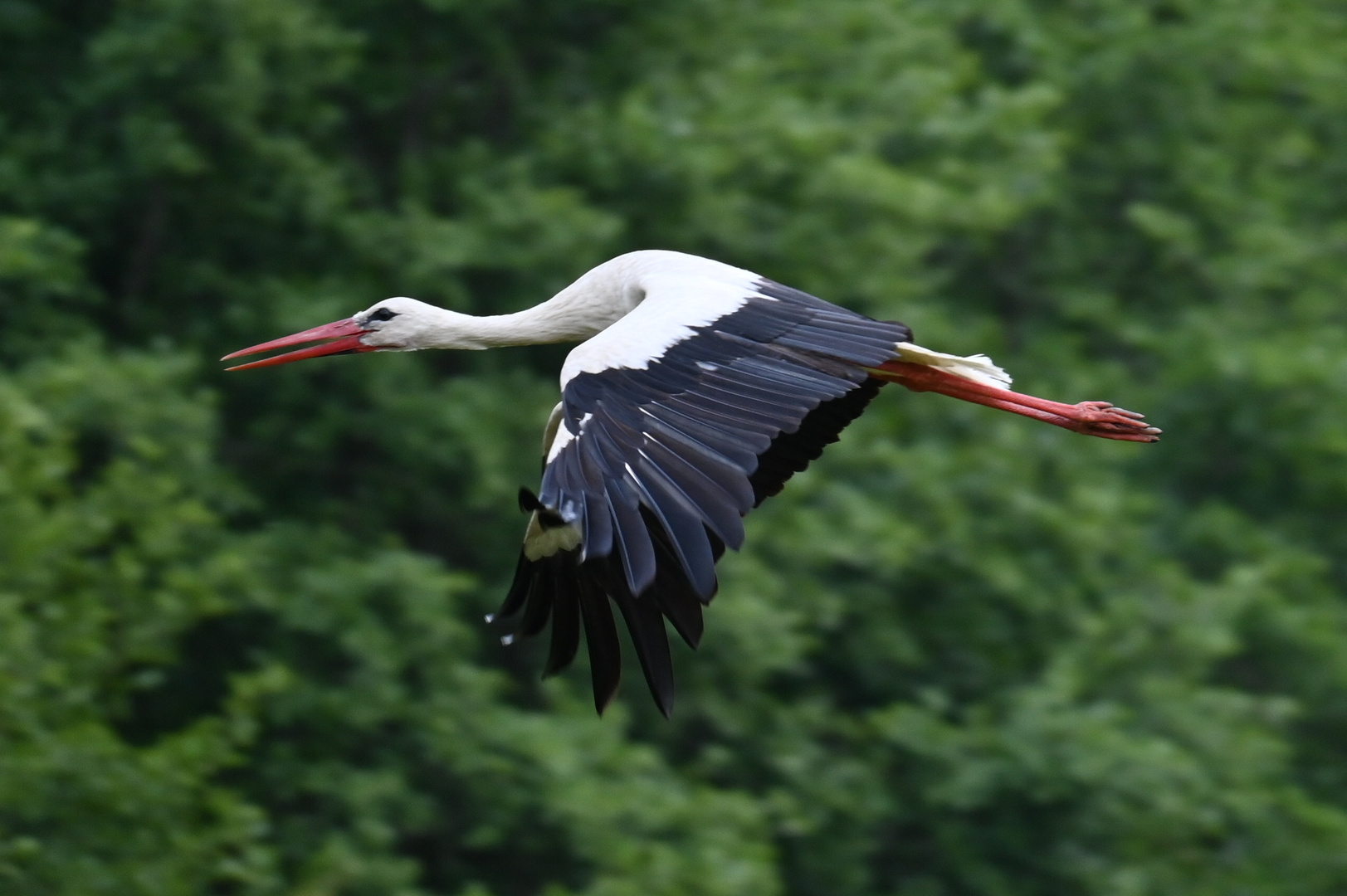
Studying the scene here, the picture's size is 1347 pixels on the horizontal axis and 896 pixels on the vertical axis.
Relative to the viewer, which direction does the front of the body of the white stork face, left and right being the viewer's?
facing to the left of the viewer
